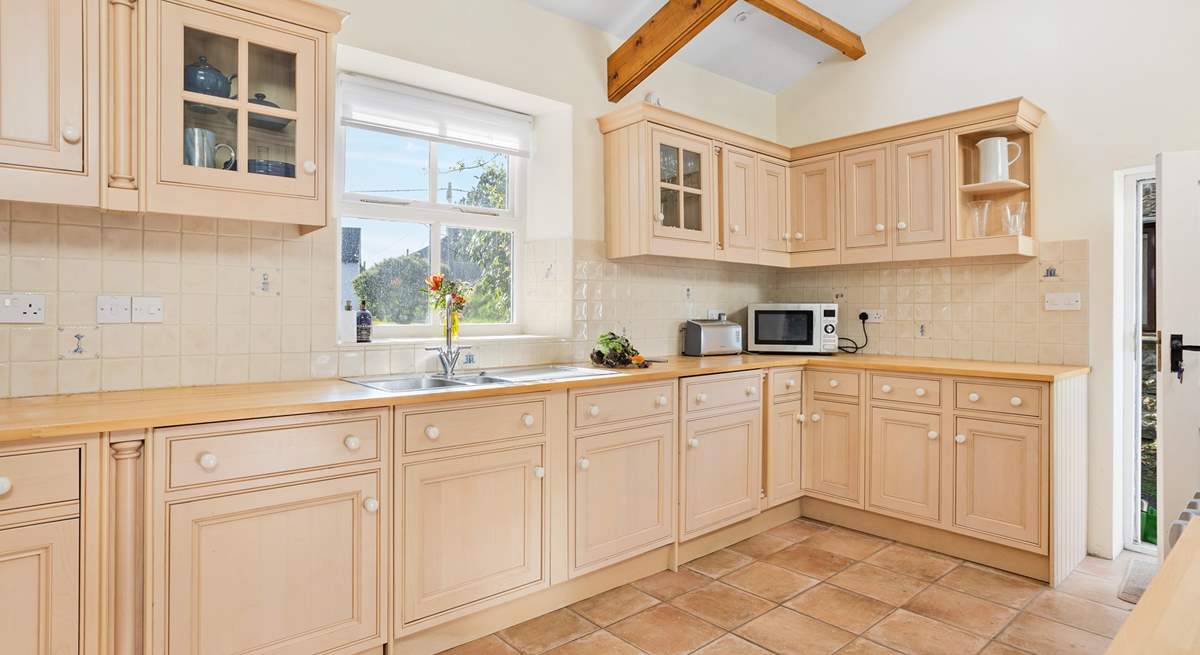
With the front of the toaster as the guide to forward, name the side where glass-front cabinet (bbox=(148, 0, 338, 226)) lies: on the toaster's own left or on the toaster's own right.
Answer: on the toaster's own right

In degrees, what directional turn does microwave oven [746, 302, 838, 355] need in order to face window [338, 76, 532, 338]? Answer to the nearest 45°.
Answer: approximately 45° to its right

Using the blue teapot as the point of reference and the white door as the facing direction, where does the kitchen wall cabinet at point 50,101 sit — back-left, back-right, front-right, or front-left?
back-right

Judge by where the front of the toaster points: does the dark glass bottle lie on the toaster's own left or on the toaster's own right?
on the toaster's own right

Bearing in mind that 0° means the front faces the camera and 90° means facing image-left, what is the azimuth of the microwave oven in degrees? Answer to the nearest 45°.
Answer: approximately 0°

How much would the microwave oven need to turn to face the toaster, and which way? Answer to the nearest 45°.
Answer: approximately 45° to its right

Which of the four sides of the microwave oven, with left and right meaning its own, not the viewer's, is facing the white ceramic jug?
left

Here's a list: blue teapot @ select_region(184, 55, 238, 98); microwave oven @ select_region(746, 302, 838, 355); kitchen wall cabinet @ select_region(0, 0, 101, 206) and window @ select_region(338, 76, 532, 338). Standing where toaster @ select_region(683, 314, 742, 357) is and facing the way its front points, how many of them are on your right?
3
